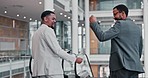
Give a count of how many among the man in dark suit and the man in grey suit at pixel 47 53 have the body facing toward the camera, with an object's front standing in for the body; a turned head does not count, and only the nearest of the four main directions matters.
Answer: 0

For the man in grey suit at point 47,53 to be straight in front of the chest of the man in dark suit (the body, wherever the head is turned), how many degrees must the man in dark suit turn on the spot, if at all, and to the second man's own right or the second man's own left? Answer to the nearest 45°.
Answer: approximately 45° to the second man's own left

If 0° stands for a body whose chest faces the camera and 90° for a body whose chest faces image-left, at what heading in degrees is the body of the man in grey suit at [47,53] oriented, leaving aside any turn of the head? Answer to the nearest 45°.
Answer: approximately 225°

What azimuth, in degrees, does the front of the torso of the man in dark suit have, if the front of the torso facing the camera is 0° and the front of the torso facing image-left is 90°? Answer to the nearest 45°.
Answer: approximately 135°
